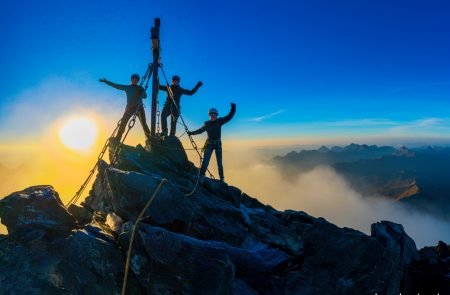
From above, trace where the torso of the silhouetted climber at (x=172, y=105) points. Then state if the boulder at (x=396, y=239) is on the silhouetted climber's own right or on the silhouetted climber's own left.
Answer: on the silhouetted climber's own left

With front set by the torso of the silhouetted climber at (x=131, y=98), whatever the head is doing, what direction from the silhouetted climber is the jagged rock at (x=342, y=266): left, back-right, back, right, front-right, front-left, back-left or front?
front-left

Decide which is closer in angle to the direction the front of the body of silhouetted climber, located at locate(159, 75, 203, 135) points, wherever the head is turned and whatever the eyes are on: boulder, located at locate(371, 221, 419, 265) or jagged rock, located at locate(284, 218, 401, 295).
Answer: the jagged rock

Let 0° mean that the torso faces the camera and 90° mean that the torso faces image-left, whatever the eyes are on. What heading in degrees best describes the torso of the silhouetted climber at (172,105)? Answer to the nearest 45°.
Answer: approximately 0°
